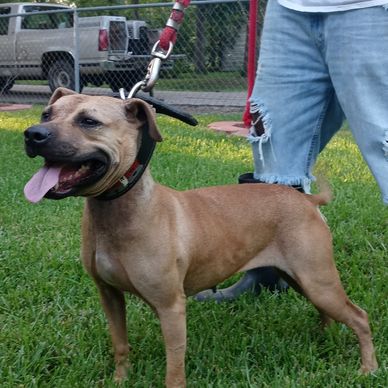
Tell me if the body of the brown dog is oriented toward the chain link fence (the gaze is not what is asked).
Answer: no

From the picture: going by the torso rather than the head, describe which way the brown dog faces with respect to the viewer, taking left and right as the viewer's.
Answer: facing the viewer and to the left of the viewer
